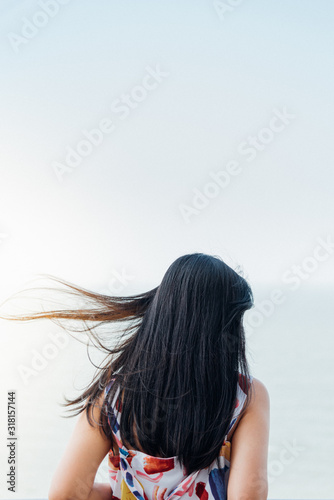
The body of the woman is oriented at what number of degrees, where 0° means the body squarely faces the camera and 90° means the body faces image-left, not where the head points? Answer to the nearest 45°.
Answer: approximately 180°

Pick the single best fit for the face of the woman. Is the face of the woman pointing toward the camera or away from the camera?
away from the camera
